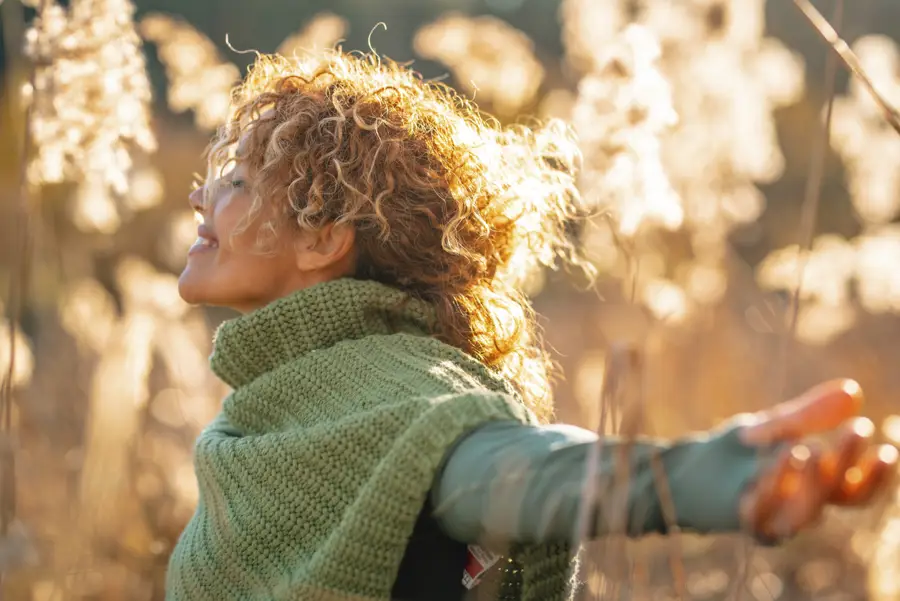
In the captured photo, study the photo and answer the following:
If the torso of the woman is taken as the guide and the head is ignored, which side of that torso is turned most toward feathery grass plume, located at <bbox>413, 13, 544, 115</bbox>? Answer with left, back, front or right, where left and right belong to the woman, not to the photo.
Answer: right

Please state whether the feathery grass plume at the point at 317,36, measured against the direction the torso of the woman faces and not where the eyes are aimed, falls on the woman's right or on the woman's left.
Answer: on the woman's right

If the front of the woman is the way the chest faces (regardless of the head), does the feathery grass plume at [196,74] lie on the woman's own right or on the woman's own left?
on the woman's own right

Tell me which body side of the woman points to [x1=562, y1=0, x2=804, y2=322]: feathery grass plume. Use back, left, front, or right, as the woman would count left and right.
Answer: right

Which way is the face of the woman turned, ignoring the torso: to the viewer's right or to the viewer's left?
to the viewer's left

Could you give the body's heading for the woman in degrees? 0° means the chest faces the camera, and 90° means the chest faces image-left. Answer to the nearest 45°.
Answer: approximately 90°
